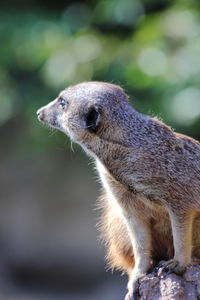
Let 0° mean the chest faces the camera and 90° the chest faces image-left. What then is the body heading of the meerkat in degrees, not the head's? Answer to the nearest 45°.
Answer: approximately 90°
